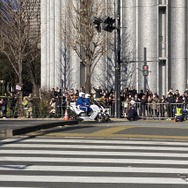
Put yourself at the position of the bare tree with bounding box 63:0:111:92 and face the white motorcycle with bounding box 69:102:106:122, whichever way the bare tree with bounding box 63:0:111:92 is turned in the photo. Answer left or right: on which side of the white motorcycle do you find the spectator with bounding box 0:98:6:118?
right

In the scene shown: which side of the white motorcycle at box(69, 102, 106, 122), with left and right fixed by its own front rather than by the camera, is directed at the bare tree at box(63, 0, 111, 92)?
left
